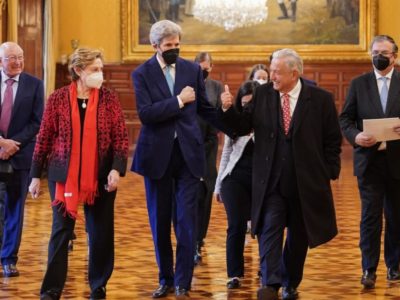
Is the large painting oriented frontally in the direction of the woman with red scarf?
yes

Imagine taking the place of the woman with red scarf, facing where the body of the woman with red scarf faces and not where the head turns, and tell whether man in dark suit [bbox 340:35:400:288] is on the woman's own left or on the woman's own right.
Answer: on the woman's own left

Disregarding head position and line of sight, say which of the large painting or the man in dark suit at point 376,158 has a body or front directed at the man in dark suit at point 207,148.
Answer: the large painting

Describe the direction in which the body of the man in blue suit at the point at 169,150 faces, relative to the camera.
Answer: toward the camera

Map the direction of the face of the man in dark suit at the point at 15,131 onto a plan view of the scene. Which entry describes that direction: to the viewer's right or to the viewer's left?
to the viewer's right

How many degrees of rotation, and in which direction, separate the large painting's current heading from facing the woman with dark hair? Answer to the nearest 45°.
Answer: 0° — it already faces them

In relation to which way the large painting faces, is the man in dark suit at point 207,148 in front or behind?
in front

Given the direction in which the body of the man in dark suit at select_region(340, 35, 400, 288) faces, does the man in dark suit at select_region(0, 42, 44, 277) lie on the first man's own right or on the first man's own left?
on the first man's own right

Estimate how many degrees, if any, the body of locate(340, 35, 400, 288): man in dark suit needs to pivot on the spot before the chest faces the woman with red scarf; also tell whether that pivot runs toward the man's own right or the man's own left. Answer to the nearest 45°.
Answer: approximately 45° to the man's own right

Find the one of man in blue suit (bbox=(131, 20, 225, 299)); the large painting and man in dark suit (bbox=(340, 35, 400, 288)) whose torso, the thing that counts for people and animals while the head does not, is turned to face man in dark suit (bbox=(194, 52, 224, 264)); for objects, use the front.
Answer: the large painting

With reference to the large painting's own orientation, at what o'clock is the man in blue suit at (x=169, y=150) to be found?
The man in blue suit is roughly at 12 o'clock from the large painting.

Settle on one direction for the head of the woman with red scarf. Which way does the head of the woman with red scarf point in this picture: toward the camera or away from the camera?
toward the camera

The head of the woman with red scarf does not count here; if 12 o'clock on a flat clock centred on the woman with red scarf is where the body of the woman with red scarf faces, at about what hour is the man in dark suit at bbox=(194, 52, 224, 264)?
The man in dark suit is roughly at 7 o'clock from the woman with red scarf.

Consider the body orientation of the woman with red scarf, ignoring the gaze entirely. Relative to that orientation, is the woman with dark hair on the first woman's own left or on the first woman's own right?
on the first woman's own left

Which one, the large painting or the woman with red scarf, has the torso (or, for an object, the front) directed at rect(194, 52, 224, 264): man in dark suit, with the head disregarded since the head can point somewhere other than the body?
the large painting

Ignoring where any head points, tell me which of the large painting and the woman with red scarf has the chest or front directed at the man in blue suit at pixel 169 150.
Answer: the large painting

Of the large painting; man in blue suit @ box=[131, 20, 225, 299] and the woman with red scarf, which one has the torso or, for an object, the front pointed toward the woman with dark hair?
the large painting

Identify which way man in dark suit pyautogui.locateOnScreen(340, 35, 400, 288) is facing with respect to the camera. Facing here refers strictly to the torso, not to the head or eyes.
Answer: toward the camera

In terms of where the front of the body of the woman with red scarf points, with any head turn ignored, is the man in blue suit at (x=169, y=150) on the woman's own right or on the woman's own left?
on the woman's own left
